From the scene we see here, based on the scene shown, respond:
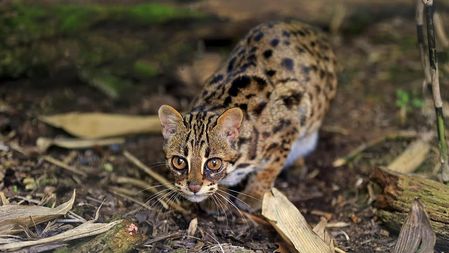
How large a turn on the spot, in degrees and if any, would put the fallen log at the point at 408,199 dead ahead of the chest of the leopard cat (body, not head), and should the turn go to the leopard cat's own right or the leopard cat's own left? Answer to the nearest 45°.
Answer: approximately 90° to the leopard cat's own left

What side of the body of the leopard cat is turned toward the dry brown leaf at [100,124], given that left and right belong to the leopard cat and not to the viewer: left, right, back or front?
right

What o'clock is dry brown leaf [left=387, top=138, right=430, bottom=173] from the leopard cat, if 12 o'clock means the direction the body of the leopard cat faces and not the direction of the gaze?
The dry brown leaf is roughly at 7 o'clock from the leopard cat.

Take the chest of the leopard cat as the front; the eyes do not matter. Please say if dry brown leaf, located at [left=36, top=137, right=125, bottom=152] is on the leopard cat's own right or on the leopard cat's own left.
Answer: on the leopard cat's own right

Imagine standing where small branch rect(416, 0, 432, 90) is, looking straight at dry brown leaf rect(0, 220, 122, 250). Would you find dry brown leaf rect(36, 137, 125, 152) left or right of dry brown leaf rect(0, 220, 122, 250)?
right

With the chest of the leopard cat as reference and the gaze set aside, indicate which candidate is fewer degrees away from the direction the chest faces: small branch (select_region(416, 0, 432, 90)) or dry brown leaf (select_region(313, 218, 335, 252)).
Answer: the dry brown leaf

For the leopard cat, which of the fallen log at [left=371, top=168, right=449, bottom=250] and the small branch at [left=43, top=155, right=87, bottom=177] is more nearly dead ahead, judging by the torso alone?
the small branch

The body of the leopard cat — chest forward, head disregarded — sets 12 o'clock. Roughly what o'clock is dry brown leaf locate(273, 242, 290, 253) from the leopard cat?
The dry brown leaf is roughly at 10 o'clock from the leopard cat.

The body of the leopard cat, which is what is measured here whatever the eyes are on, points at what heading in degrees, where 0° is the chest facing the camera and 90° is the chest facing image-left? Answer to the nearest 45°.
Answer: approximately 45°

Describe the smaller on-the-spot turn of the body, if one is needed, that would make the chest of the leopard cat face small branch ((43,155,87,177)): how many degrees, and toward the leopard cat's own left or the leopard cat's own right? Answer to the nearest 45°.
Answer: approximately 45° to the leopard cat's own right
